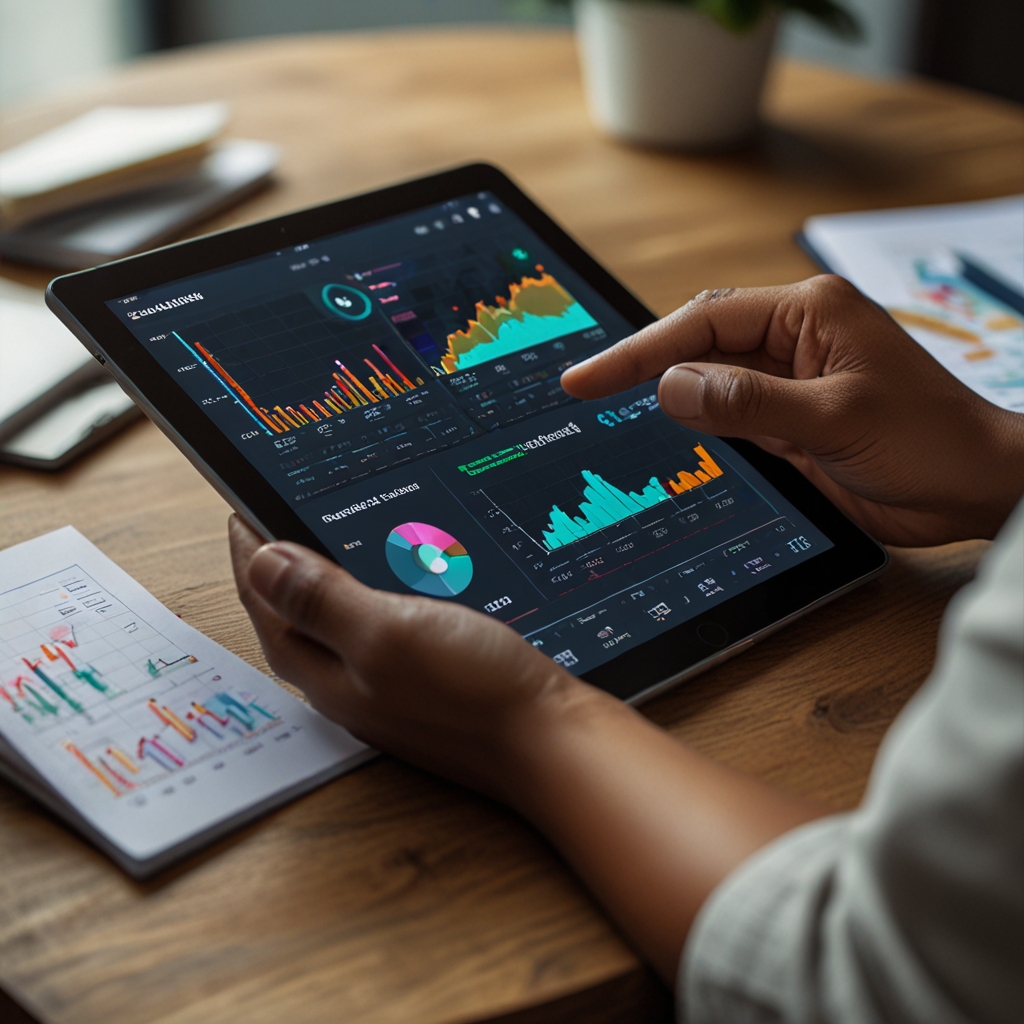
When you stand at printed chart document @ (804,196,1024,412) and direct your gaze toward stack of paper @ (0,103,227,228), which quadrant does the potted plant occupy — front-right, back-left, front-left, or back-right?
front-right

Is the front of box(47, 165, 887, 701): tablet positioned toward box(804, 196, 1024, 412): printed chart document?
no

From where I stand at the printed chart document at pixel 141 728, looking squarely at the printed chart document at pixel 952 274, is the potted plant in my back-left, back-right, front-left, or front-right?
front-left

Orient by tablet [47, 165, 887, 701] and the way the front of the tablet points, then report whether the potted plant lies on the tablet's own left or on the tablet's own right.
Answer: on the tablet's own left

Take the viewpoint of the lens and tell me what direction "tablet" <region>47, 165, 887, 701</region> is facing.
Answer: facing the viewer and to the right of the viewer

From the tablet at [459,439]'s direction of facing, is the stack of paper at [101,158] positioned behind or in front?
behind

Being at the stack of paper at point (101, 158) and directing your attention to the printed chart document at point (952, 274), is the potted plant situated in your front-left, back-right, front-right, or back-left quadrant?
front-left
